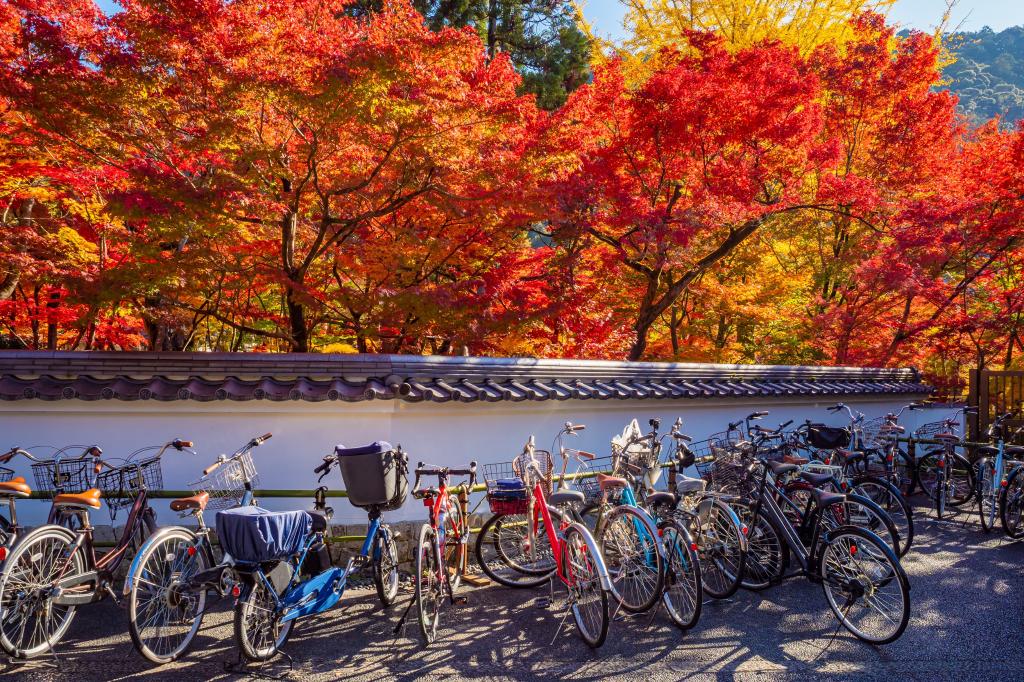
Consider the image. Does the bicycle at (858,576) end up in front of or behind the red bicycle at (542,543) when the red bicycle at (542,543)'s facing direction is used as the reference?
behind

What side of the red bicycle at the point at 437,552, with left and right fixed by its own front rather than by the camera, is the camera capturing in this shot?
back

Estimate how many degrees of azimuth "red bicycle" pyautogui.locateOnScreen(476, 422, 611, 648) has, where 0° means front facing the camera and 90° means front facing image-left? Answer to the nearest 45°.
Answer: approximately 135°

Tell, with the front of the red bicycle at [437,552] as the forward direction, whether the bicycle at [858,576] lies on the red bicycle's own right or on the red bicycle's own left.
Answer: on the red bicycle's own right

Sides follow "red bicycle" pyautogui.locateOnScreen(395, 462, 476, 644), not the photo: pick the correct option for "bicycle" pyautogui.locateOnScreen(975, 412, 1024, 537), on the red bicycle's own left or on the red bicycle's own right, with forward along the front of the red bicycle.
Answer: on the red bicycle's own right

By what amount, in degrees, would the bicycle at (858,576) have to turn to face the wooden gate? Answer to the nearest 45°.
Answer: approximately 45° to its right

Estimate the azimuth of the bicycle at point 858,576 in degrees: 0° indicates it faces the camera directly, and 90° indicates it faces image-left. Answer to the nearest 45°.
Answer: approximately 135°

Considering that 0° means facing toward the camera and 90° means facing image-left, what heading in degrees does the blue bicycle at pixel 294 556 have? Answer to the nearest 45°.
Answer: approximately 225°

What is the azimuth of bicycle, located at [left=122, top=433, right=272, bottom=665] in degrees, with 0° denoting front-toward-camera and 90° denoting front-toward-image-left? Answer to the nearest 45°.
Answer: approximately 225°
